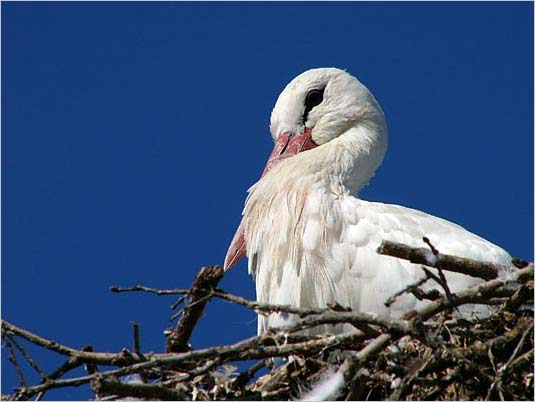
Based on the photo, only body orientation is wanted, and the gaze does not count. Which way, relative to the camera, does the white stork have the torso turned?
to the viewer's left
